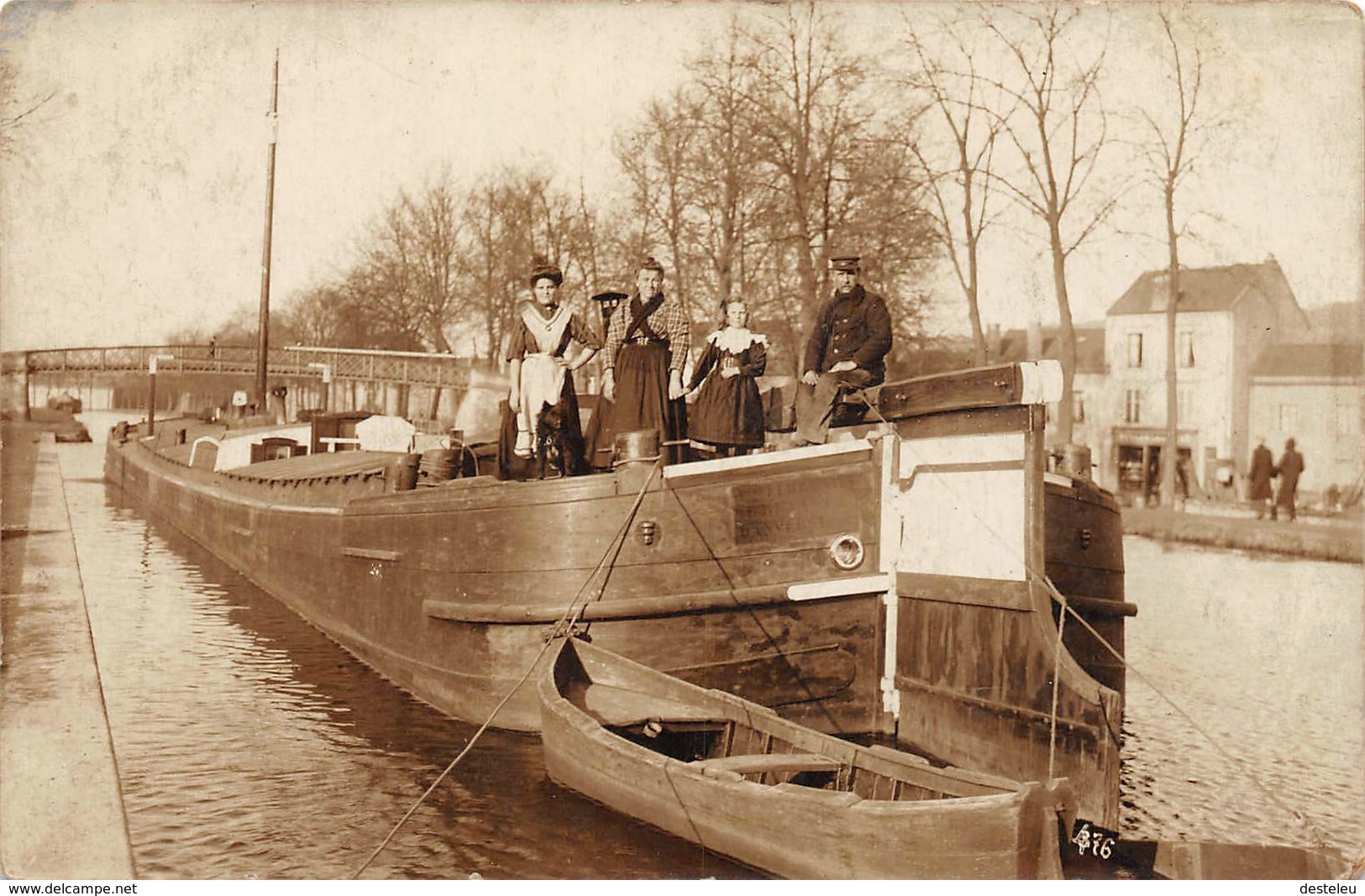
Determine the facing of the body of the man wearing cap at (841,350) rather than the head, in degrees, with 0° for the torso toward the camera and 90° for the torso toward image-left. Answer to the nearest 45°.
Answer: approximately 45°

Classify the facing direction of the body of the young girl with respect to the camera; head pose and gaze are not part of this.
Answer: toward the camera

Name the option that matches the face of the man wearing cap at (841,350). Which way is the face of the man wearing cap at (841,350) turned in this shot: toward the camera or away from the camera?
toward the camera

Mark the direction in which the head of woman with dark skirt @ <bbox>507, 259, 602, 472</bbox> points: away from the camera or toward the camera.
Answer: toward the camera

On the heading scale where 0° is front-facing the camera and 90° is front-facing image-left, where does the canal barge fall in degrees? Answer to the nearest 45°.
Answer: approximately 135°

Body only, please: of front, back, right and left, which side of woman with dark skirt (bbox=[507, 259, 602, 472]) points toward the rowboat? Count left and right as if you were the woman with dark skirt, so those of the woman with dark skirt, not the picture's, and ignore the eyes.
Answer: front

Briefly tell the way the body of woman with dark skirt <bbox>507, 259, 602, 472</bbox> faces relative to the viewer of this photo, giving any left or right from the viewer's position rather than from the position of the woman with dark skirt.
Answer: facing the viewer

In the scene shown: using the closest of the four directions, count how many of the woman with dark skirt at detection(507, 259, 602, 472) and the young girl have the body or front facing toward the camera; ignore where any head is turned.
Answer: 2
